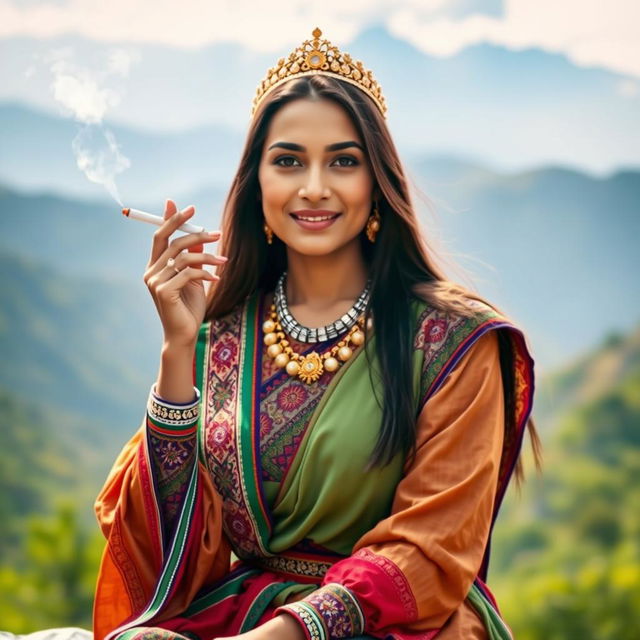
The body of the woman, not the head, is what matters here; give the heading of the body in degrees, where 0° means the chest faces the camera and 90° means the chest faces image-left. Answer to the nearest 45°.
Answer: approximately 0°
